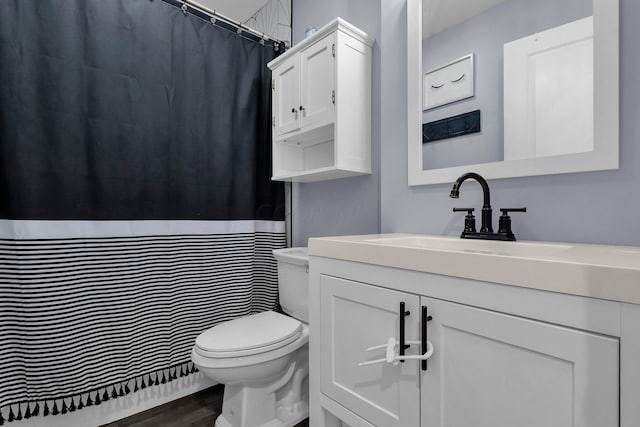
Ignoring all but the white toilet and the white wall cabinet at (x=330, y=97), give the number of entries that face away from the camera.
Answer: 0

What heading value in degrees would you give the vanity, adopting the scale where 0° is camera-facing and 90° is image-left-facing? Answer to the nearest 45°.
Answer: approximately 45°

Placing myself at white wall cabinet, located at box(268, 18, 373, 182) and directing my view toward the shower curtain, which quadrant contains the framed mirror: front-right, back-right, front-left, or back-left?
back-left

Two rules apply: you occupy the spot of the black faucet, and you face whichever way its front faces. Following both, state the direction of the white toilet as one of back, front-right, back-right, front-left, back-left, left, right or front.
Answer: front-right

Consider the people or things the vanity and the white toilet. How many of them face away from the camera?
0

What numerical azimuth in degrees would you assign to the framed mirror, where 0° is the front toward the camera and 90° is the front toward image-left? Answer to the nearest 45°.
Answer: approximately 45°

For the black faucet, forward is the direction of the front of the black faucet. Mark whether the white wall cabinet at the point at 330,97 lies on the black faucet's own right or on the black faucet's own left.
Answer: on the black faucet's own right

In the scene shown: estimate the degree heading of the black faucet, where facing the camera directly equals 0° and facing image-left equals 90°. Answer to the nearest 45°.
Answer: approximately 45°

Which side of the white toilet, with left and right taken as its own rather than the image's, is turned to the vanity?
left

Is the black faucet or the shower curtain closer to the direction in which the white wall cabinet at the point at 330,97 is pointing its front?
the shower curtain

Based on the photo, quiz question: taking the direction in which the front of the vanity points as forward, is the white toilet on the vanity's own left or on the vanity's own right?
on the vanity's own right
